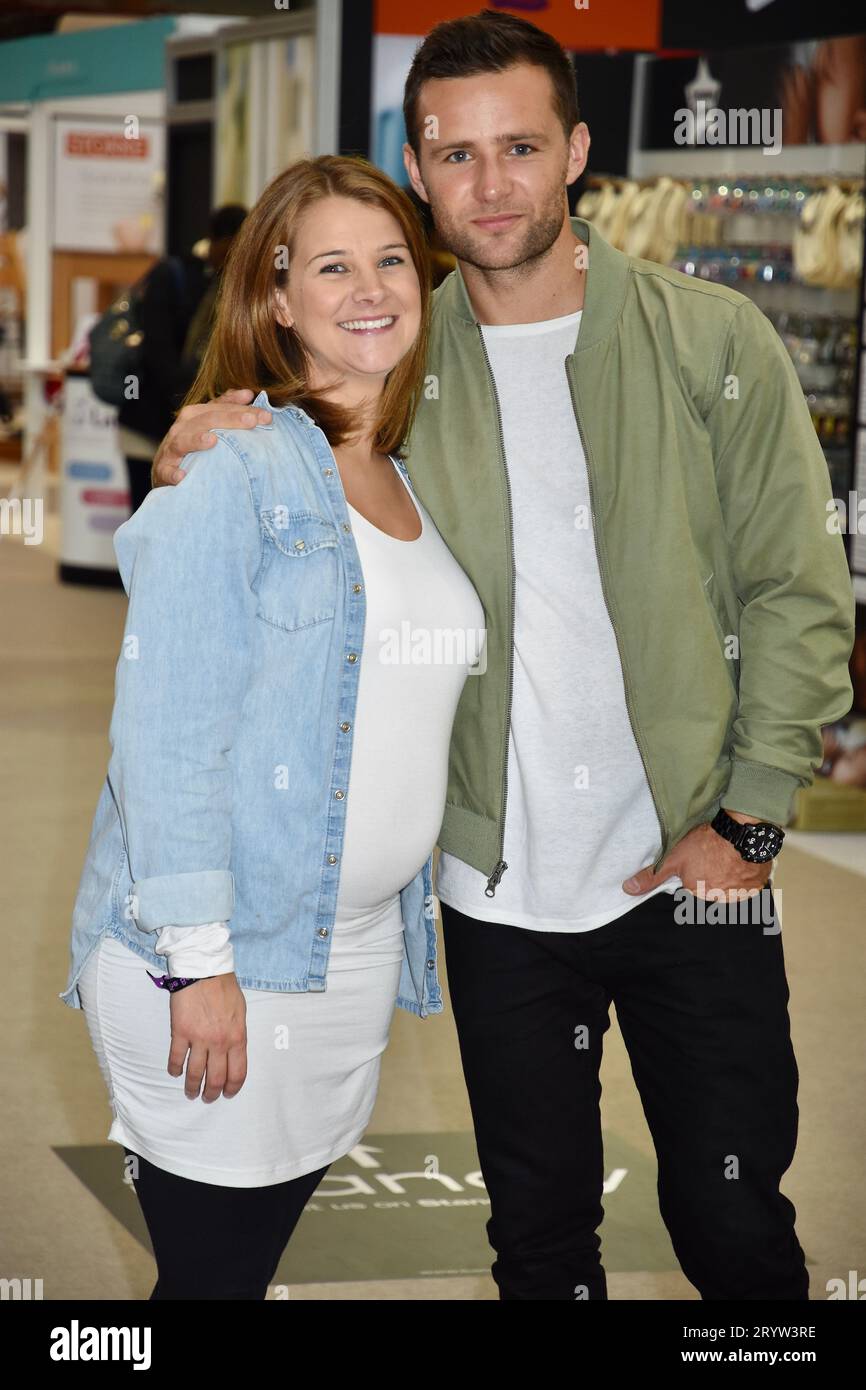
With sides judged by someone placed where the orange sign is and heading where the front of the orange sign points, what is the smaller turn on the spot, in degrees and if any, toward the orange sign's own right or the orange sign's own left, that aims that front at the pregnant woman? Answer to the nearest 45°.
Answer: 0° — it already faces them

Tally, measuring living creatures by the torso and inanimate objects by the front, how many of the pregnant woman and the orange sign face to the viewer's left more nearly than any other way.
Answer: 0

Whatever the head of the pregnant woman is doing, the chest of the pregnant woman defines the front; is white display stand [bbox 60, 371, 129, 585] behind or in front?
behind

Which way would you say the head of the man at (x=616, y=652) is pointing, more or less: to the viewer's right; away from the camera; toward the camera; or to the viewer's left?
toward the camera

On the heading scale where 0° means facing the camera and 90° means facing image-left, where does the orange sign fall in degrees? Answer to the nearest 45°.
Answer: approximately 0°

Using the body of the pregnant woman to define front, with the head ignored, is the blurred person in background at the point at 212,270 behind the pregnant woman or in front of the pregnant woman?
behind

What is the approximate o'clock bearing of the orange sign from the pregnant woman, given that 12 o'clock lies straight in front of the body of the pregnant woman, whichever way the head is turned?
The orange sign is roughly at 8 o'clock from the pregnant woman.

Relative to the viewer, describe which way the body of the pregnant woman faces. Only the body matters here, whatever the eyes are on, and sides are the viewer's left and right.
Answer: facing the viewer and to the right of the viewer

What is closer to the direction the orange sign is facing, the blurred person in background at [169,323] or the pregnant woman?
the pregnant woman

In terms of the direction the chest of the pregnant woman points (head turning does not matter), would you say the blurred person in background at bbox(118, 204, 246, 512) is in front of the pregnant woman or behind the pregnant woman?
behind

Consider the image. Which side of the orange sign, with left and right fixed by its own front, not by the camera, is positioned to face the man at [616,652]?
front

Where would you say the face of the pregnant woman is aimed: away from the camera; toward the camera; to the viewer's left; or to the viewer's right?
toward the camera
